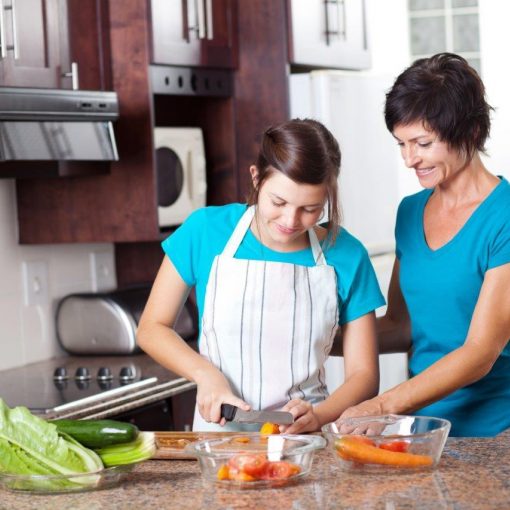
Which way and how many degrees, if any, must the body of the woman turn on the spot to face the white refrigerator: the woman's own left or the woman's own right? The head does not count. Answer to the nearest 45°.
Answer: approximately 135° to the woman's own right

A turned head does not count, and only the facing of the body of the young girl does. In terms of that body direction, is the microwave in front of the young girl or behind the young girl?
behind

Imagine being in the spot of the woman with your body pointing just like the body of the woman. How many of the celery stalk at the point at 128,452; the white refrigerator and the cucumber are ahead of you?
2

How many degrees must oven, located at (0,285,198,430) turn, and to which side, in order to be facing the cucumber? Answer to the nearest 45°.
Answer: approximately 45° to its right

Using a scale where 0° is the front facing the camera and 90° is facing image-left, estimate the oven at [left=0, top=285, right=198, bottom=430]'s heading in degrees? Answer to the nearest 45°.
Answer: approximately 315°

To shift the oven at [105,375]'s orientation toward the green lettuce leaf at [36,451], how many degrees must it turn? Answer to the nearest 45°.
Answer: approximately 45° to its right

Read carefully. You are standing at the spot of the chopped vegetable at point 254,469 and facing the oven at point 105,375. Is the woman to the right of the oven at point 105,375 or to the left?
right

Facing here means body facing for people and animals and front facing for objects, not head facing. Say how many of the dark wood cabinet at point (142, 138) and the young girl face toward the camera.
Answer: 2

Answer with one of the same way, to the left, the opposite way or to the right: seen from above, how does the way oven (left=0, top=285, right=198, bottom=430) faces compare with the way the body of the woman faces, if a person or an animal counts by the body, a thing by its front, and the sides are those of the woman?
to the left
